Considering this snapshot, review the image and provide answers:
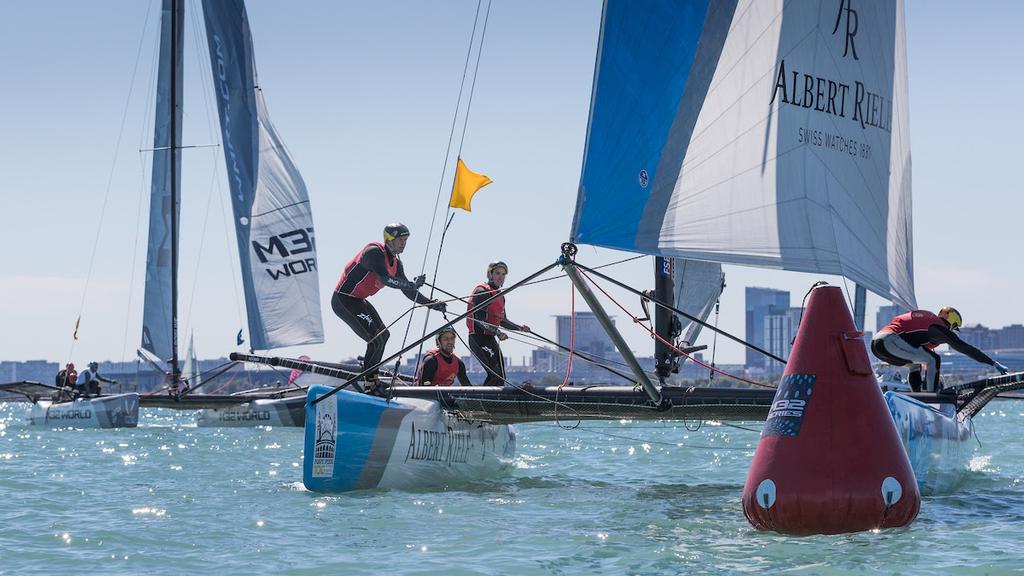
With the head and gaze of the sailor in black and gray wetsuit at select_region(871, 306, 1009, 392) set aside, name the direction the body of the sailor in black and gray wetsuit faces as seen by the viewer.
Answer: to the viewer's right

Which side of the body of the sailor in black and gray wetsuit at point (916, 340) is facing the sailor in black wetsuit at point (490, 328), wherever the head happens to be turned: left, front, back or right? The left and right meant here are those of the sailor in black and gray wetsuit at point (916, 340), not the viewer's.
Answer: back

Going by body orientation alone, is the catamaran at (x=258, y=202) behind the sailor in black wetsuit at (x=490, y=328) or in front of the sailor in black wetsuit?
behind

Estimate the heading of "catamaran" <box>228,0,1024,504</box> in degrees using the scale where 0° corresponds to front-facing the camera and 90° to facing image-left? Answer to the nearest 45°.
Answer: approximately 45°

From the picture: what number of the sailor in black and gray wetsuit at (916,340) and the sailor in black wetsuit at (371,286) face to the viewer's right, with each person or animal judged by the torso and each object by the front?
2

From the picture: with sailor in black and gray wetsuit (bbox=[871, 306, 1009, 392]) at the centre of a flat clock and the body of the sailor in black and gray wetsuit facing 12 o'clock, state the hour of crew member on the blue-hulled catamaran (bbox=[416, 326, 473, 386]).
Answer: The crew member on the blue-hulled catamaran is roughly at 6 o'clock from the sailor in black and gray wetsuit.

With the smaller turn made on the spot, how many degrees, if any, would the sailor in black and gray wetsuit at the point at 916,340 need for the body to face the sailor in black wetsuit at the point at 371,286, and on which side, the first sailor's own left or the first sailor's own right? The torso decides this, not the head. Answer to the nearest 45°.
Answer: approximately 180°

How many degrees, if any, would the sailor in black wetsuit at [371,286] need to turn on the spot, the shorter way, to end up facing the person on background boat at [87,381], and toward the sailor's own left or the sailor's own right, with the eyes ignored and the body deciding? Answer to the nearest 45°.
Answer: approximately 135° to the sailor's own left

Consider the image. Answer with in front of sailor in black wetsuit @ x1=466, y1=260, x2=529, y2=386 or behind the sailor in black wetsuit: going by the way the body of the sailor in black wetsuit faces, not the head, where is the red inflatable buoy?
in front

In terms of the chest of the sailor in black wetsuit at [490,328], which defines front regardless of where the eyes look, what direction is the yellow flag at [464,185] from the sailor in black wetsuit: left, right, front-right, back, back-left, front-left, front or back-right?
front-right

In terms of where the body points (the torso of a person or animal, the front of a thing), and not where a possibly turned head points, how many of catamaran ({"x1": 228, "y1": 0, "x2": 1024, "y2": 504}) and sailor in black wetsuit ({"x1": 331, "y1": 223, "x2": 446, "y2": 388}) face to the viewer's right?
1

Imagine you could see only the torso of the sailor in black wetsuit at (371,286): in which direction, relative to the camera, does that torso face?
to the viewer's right
